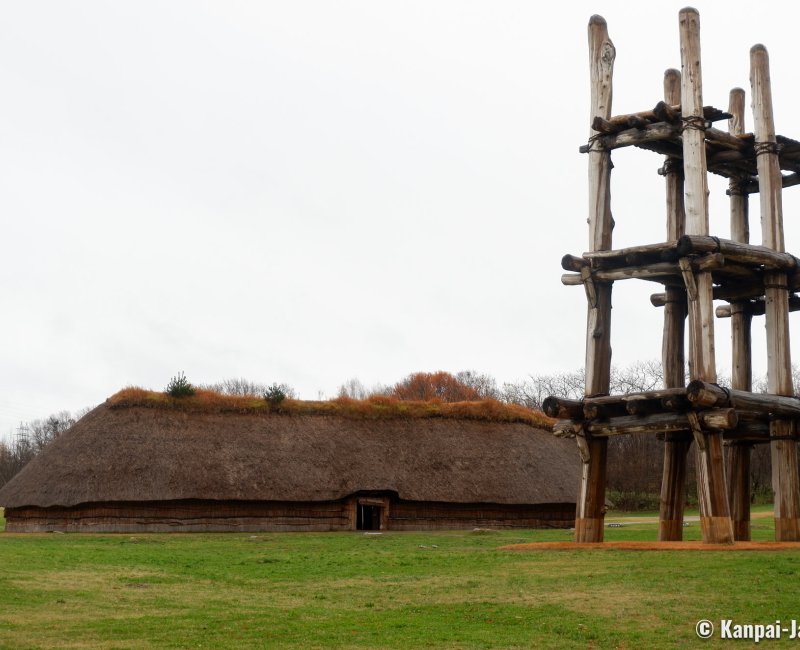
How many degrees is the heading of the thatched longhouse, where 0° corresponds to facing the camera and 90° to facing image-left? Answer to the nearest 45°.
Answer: approximately 0°

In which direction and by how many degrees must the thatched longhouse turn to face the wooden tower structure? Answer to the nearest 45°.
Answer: approximately 45° to its left
